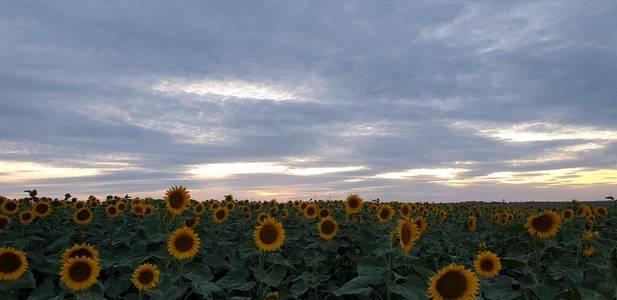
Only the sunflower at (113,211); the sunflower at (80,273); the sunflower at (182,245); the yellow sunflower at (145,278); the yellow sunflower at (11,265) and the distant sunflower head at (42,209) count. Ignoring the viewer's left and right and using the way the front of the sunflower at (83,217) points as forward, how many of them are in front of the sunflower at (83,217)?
4

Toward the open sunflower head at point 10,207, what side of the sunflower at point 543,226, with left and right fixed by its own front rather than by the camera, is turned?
right

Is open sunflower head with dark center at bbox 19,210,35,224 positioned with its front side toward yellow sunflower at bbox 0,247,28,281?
yes

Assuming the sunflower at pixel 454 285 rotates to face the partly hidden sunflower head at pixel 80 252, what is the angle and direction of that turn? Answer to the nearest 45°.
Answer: approximately 90° to its right

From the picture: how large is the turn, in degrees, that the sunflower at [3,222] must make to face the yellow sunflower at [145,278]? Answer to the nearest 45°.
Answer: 0° — it already faces it

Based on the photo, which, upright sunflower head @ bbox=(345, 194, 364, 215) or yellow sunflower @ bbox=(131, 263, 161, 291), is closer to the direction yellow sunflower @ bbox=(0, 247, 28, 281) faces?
the yellow sunflower

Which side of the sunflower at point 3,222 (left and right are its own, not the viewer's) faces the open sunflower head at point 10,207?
back

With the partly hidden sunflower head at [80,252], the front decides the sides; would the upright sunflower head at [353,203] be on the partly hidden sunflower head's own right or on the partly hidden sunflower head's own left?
on the partly hidden sunflower head's own left

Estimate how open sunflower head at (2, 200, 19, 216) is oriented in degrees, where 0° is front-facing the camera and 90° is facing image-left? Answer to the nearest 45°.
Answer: approximately 0°

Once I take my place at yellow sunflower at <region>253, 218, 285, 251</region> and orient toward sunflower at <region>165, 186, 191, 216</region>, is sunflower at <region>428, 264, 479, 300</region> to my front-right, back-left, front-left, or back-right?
back-left

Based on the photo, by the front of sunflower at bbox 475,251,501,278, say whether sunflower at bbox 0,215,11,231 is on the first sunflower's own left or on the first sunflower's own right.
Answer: on the first sunflower's own right

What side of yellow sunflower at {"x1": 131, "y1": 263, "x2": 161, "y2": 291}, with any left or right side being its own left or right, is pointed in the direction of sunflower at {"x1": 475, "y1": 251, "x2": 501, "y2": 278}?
left
